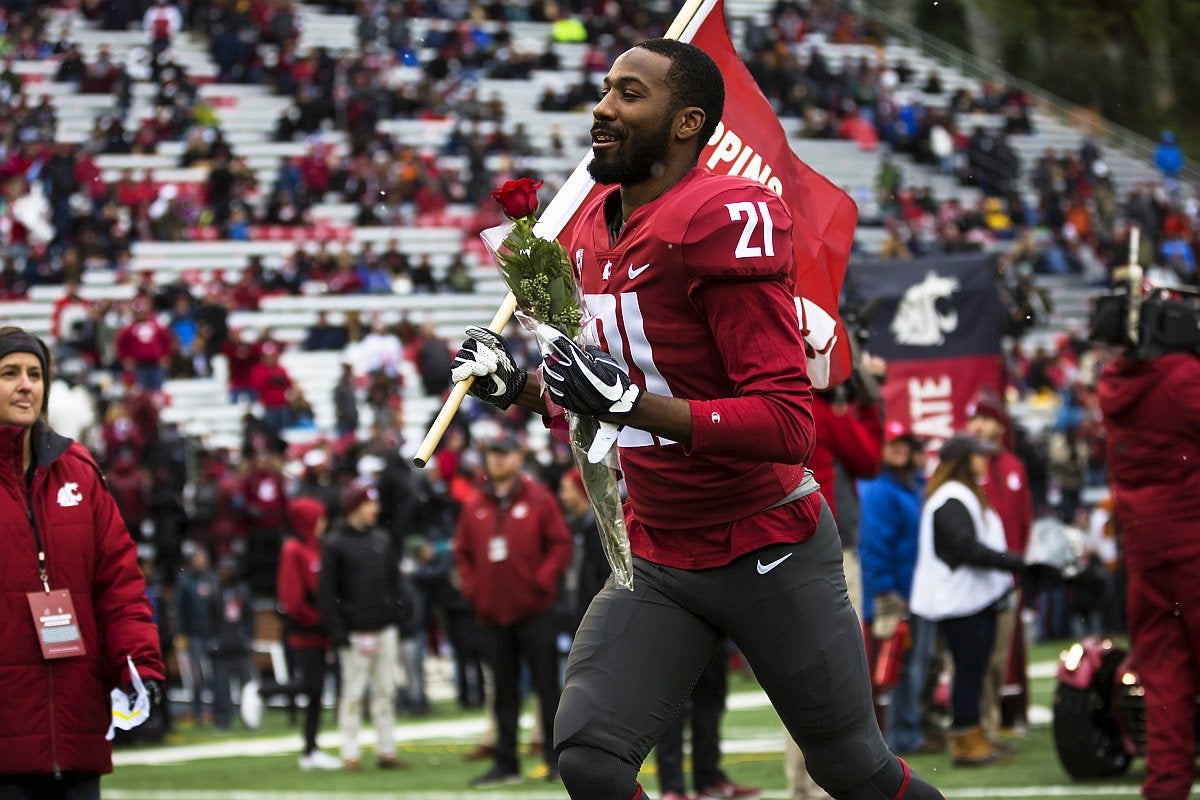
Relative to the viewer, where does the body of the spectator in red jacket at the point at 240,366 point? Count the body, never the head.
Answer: toward the camera

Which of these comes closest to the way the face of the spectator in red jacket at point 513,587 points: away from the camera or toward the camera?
toward the camera

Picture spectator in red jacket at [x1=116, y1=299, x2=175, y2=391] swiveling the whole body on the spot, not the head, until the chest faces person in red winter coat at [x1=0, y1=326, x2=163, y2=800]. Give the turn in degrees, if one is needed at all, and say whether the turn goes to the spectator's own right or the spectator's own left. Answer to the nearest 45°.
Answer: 0° — they already face them

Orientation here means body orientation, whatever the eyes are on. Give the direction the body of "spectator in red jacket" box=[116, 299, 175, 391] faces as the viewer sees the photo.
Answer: toward the camera

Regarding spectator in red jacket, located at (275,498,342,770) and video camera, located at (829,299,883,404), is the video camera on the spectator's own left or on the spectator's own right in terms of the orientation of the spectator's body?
on the spectator's own right
